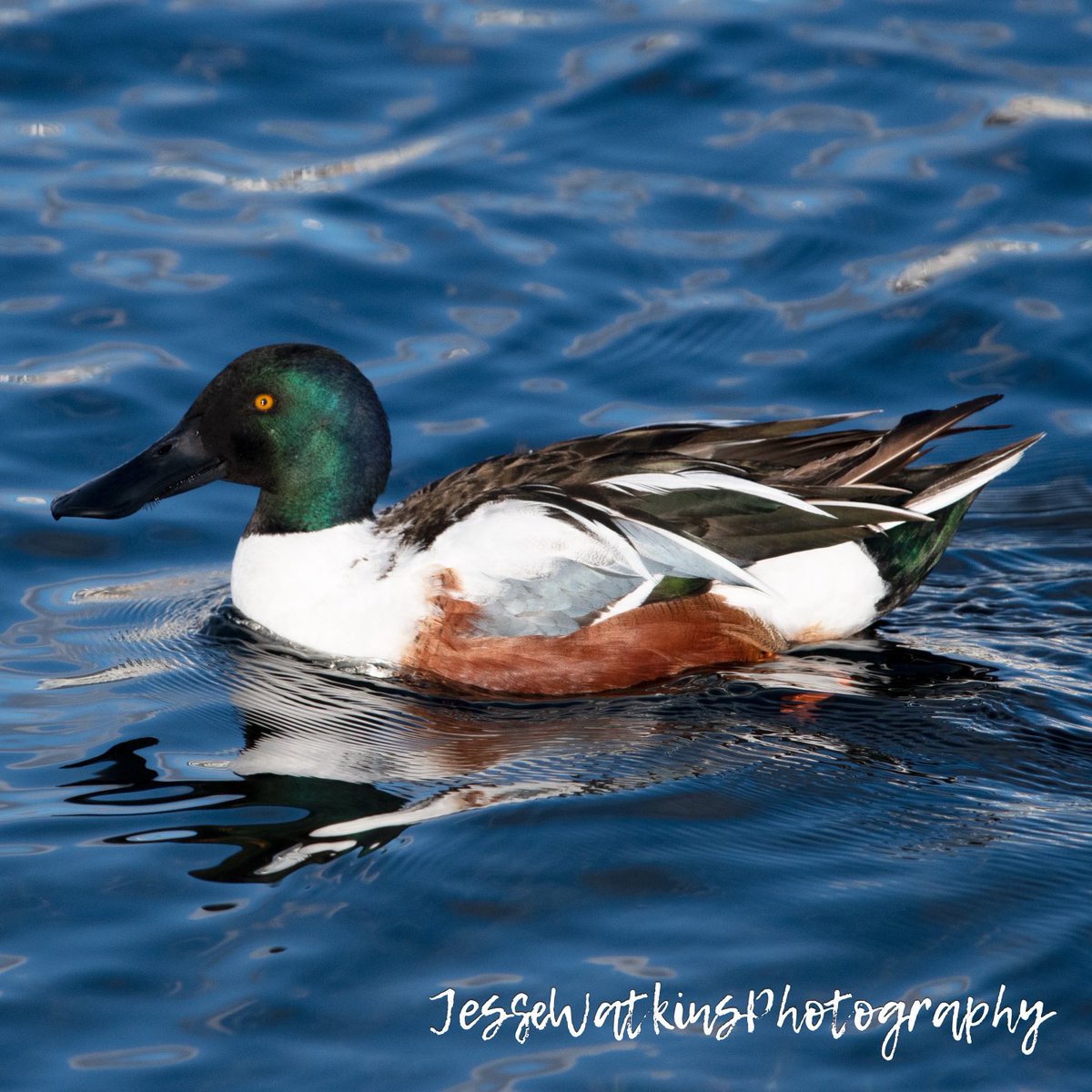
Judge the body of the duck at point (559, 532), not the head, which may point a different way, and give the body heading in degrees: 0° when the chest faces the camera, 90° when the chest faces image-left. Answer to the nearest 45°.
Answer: approximately 90°
